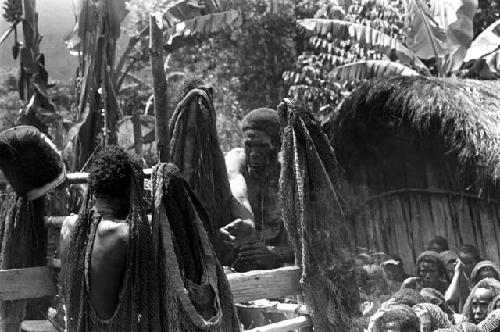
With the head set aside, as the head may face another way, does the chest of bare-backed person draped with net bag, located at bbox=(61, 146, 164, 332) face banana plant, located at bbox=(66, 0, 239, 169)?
yes

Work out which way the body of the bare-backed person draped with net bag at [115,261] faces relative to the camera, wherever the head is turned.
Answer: away from the camera

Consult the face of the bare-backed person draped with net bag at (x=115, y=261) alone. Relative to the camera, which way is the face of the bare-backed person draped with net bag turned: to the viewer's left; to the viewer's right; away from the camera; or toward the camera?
away from the camera

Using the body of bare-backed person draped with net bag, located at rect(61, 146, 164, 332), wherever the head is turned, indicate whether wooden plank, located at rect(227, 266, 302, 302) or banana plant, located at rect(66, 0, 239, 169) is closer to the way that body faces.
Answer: the banana plant
